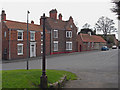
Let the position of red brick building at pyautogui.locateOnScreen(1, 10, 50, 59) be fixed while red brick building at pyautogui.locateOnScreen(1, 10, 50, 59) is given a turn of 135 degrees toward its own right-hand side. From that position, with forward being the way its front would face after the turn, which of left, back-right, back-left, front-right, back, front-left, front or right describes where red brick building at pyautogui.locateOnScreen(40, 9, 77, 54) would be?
back-right

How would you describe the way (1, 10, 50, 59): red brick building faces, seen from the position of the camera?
facing the viewer and to the right of the viewer
